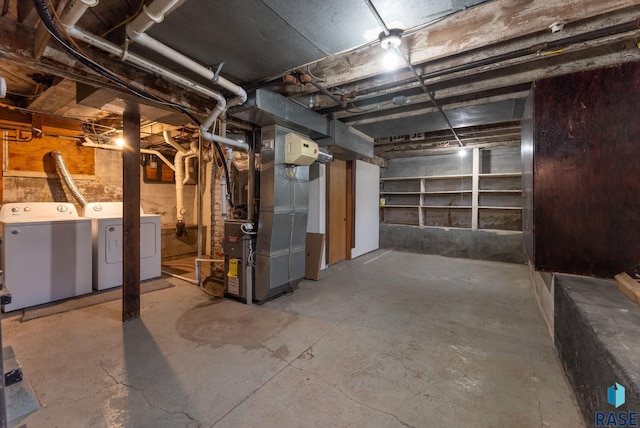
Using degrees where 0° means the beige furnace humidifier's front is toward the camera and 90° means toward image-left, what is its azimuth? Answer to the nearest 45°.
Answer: approximately 315°

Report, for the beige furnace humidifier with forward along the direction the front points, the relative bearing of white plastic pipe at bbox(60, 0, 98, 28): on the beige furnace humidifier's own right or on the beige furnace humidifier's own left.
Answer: on the beige furnace humidifier's own right

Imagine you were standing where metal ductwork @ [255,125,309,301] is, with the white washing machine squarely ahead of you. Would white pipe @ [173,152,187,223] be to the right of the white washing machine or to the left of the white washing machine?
right

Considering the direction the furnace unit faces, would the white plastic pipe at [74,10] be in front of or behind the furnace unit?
in front

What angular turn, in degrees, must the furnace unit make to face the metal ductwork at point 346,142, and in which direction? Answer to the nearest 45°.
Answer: approximately 135° to its left

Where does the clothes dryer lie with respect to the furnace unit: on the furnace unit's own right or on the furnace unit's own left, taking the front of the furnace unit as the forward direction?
on the furnace unit's own right

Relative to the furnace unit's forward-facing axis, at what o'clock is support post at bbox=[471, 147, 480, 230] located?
The support post is roughly at 7 o'clock from the furnace unit.

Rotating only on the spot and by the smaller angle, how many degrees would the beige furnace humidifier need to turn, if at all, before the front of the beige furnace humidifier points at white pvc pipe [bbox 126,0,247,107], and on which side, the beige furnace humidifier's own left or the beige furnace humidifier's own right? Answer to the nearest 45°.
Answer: approximately 90° to the beige furnace humidifier's own right

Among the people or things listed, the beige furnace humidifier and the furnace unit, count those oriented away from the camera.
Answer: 0

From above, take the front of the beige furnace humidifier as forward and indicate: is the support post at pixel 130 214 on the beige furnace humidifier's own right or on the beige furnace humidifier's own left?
on the beige furnace humidifier's own right

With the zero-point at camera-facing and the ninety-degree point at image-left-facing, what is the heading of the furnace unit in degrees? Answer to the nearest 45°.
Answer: approximately 45°
